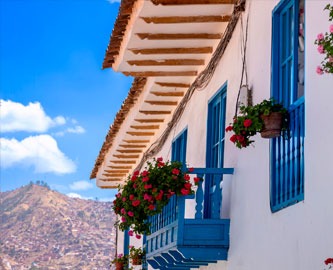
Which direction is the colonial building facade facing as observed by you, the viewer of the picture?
facing to the left of the viewer
